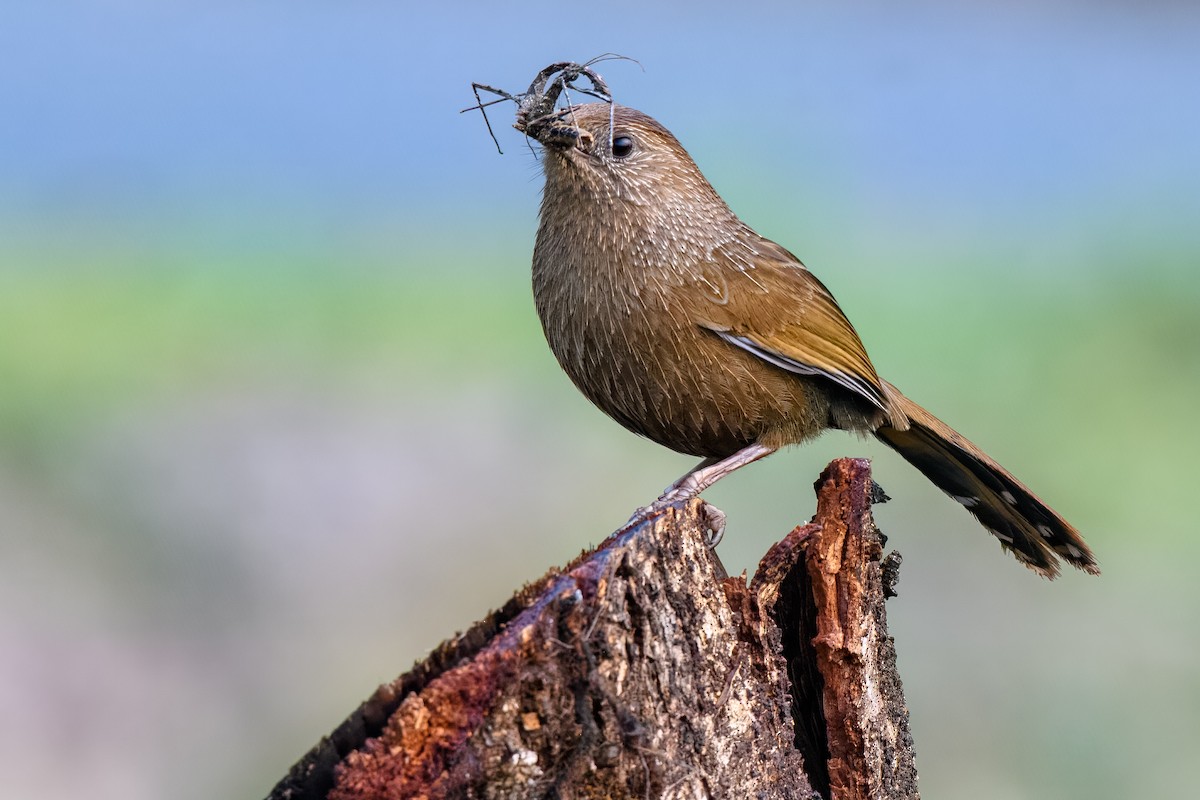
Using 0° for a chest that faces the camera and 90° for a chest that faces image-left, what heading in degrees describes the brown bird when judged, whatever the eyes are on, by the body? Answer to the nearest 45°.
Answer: approximately 90°
